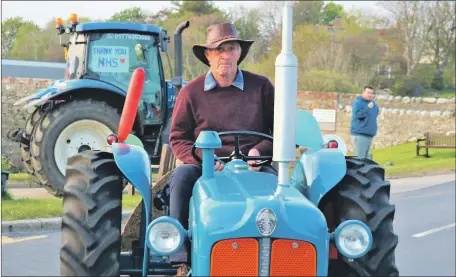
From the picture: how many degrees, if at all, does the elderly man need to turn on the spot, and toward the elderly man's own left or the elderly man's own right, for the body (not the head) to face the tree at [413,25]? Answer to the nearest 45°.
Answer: approximately 180°

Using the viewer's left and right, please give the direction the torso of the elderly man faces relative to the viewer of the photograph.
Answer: facing the viewer

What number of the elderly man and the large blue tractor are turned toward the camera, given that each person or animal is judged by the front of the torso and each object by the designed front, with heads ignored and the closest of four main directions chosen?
1

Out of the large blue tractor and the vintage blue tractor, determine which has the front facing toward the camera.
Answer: the vintage blue tractor

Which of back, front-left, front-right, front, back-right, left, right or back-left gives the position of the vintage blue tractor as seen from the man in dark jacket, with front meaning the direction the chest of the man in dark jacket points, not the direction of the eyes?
front-right

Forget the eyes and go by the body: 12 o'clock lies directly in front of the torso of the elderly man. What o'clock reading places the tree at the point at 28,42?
The tree is roughly at 5 o'clock from the elderly man.

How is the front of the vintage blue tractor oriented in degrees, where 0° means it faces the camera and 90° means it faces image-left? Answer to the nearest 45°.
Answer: approximately 0°

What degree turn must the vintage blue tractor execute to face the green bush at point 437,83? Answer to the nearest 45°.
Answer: approximately 180°

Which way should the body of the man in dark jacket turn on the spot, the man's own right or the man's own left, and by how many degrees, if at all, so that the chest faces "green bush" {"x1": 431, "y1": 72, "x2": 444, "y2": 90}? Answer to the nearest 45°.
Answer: approximately 135° to the man's own left

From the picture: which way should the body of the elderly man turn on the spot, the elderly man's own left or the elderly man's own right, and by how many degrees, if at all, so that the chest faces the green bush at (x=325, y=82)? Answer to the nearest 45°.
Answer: approximately 180°

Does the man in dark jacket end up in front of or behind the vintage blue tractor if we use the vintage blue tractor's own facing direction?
behind

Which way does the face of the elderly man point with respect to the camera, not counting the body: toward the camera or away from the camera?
toward the camera
